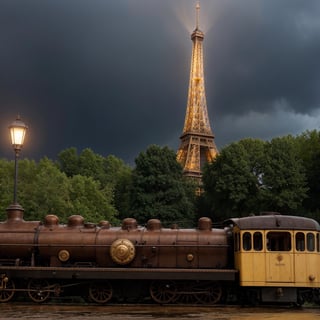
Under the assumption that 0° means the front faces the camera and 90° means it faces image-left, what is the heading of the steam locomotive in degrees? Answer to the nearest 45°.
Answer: approximately 90°

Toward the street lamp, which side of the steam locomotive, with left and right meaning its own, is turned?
front
